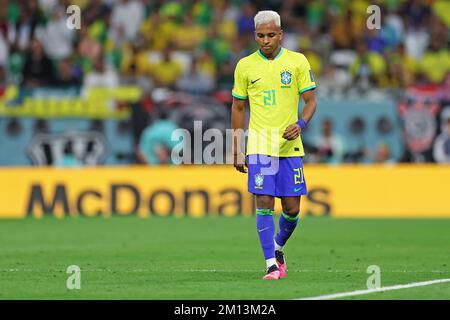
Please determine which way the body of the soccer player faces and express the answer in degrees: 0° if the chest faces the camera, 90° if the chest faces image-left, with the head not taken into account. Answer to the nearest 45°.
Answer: approximately 0°
